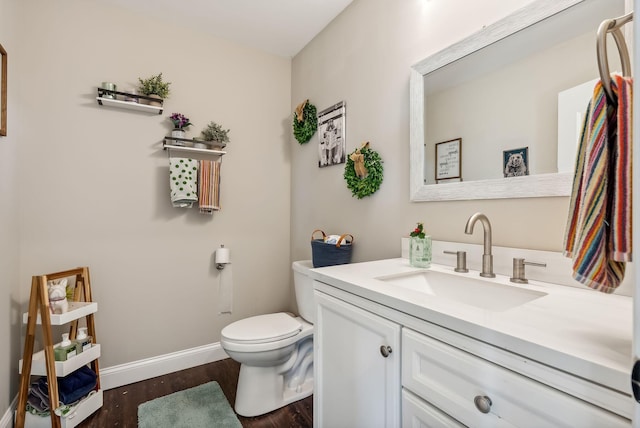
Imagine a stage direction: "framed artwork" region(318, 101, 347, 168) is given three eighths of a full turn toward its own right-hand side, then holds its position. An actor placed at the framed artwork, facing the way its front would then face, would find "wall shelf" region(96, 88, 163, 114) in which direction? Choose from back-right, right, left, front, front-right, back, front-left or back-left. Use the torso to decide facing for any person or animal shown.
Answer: left

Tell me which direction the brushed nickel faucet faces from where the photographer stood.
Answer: facing the viewer and to the left of the viewer

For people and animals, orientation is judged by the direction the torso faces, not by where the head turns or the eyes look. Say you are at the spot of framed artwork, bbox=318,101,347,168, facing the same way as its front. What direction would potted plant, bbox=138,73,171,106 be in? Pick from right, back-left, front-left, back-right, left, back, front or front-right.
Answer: front-right

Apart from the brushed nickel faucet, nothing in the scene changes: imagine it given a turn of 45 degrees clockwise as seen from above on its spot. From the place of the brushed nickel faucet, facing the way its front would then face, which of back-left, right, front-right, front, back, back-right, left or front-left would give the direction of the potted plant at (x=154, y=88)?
front

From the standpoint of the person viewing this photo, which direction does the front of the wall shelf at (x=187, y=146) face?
facing the viewer

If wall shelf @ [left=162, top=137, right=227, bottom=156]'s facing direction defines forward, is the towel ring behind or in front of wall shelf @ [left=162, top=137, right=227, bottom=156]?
in front

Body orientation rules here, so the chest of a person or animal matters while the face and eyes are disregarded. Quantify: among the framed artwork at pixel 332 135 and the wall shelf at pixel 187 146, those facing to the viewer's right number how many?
0

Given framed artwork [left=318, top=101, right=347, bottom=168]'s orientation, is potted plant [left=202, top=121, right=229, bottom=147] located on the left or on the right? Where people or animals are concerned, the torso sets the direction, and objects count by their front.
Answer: on its right

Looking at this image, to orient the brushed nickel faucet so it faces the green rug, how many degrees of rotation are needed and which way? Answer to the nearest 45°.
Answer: approximately 45° to its right

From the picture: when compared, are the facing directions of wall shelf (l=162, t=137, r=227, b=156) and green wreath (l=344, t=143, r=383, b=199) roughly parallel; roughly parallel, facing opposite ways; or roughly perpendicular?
roughly perpendicular

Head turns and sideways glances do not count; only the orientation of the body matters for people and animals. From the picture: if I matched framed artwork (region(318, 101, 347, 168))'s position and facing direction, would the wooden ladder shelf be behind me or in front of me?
in front
